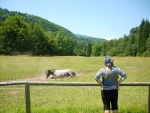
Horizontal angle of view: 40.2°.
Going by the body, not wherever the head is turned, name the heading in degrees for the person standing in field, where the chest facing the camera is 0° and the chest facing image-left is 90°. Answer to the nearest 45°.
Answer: approximately 180°
